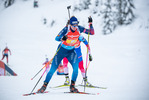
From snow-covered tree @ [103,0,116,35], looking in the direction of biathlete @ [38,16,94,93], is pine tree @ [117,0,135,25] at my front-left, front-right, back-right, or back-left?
back-left

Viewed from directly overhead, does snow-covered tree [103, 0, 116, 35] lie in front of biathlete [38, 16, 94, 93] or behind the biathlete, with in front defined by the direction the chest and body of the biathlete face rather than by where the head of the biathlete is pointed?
behind

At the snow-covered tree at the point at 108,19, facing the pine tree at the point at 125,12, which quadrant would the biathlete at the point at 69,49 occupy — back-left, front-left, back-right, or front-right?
back-right

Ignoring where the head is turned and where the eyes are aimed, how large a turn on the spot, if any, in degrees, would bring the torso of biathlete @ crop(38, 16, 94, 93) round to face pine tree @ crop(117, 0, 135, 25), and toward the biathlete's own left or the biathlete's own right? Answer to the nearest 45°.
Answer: approximately 135° to the biathlete's own left

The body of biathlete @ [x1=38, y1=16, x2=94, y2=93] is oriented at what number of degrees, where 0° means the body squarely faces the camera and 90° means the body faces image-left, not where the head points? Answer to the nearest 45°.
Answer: approximately 0°
